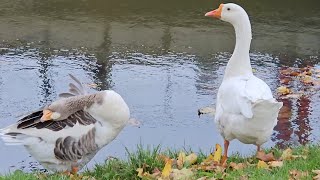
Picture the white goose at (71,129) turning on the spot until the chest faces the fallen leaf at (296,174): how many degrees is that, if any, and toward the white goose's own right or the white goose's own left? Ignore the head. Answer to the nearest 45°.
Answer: approximately 45° to the white goose's own right

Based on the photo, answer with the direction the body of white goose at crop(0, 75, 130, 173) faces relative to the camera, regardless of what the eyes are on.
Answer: to the viewer's right

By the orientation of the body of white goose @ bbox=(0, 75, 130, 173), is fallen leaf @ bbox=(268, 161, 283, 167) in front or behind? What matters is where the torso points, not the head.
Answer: in front

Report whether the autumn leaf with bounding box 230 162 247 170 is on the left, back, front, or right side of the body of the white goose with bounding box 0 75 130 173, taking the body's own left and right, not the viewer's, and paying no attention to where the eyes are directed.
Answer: front

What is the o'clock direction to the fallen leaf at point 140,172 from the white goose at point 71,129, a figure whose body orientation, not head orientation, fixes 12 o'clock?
The fallen leaf is roughly at 1 o'clock from the white goose.

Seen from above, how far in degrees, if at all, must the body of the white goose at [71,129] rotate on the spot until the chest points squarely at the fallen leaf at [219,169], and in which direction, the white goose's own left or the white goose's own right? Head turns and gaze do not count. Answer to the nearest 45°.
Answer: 0° — it already faces it

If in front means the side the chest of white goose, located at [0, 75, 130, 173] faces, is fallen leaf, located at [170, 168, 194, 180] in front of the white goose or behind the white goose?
in front

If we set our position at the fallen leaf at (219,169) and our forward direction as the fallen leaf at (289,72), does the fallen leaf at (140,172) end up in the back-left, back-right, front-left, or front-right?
back-left

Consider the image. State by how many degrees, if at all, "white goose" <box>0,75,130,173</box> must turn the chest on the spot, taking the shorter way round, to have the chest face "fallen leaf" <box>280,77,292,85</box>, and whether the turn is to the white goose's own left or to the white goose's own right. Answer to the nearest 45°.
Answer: approximately 45° to the white goose's own left

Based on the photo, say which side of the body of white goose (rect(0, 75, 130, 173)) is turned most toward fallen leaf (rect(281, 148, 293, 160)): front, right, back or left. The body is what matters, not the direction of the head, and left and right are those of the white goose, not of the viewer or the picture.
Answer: front

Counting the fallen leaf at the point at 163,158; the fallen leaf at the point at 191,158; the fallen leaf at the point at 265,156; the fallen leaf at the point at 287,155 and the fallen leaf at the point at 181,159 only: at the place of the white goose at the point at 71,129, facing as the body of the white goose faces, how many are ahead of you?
5
